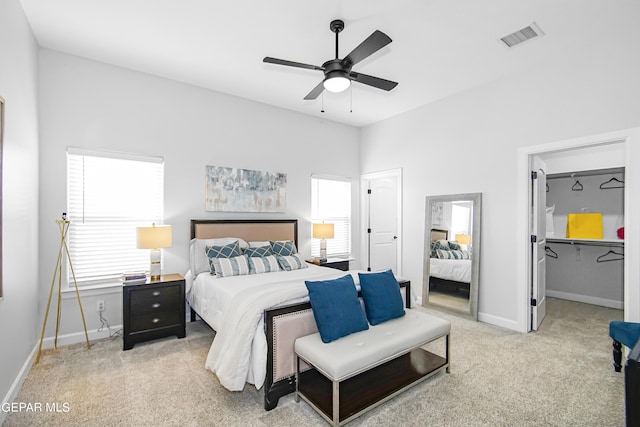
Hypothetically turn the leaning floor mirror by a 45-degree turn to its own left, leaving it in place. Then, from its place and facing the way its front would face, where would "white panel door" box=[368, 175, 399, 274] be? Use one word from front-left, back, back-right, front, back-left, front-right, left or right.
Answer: back-right

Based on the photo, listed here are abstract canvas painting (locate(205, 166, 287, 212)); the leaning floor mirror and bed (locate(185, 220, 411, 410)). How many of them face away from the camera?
0

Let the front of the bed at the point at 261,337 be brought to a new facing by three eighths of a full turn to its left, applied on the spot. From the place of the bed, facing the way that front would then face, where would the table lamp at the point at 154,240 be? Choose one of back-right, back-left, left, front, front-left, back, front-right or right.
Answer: front-left

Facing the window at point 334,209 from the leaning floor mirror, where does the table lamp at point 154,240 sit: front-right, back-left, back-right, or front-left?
front-left

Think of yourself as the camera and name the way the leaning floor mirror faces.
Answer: facing the viewer and to the left of the viewer

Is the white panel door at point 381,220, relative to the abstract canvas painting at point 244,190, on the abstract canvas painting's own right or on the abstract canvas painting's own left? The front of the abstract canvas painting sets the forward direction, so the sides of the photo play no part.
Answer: on the abstract canvas painting's own left

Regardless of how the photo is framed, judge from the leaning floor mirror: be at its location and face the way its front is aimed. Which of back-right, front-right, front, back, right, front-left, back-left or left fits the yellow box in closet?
back

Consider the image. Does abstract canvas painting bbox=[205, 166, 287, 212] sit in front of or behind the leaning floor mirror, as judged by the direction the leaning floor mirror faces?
in front

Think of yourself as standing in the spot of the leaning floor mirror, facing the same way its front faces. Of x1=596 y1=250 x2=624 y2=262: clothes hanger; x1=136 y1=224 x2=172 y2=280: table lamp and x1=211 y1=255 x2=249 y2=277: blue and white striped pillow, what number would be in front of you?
2

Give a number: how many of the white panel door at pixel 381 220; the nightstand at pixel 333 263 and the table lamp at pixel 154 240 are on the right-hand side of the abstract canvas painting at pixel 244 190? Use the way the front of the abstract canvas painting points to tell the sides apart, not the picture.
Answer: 1

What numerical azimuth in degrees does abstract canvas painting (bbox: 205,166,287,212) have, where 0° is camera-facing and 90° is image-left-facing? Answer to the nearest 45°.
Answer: approximately 315°

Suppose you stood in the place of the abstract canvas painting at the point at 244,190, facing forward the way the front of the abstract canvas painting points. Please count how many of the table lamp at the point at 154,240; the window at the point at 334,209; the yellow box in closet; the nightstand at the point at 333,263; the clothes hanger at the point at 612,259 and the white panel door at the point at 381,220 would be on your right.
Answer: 1

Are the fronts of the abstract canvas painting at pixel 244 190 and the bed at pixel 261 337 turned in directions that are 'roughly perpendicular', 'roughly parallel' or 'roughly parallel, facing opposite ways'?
roughly parallel

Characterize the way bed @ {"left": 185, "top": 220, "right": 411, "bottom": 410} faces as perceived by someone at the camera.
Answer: facing the viewer and to the right of the viewer

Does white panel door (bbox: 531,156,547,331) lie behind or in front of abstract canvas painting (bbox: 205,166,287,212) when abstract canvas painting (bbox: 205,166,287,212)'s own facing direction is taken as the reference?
in front

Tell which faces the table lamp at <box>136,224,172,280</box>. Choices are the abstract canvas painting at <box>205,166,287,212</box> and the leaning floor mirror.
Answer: the leaning floor mirror

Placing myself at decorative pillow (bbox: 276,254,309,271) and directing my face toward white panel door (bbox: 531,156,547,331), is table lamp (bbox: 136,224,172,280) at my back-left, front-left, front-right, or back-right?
back-right

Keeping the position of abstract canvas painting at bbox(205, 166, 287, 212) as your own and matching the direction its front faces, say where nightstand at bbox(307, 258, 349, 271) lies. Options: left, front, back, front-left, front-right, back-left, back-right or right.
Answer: front-left

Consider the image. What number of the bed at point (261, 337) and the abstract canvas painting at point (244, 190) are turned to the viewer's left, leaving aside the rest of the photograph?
0
